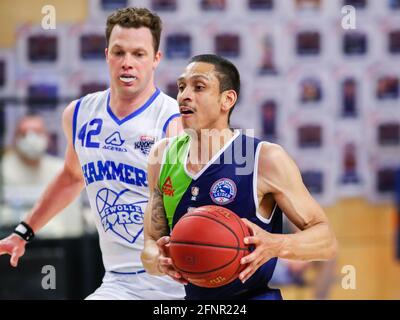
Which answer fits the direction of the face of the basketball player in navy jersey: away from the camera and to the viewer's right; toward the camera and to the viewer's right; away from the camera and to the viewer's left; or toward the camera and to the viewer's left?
toward the camera and to the viewer's left

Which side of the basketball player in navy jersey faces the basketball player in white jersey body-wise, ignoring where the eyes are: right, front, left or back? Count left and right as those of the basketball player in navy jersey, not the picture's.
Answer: right

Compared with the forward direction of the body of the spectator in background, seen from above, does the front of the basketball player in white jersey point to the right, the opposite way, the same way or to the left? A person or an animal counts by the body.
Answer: the same way

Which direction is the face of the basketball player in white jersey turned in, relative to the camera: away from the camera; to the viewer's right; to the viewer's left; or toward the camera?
toward the camera

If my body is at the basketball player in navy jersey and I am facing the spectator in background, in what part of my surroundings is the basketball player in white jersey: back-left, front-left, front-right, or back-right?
front-left

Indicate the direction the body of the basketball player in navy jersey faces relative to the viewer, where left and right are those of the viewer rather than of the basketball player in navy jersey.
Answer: facing the viewer and to the left of the viewer

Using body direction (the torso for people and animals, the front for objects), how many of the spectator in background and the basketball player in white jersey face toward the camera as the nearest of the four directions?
2

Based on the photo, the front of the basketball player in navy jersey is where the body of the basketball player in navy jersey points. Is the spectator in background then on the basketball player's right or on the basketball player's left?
on the basketball player's right

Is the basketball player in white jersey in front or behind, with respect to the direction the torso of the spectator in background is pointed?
in front

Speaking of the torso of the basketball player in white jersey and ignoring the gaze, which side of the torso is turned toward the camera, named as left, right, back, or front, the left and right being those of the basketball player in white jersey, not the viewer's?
front

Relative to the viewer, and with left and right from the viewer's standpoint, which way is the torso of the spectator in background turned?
facing the viewer

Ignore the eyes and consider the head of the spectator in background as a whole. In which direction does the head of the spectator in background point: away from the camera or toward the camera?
toward the camera

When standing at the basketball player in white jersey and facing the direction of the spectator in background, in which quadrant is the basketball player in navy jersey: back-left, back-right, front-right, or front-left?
back-right
